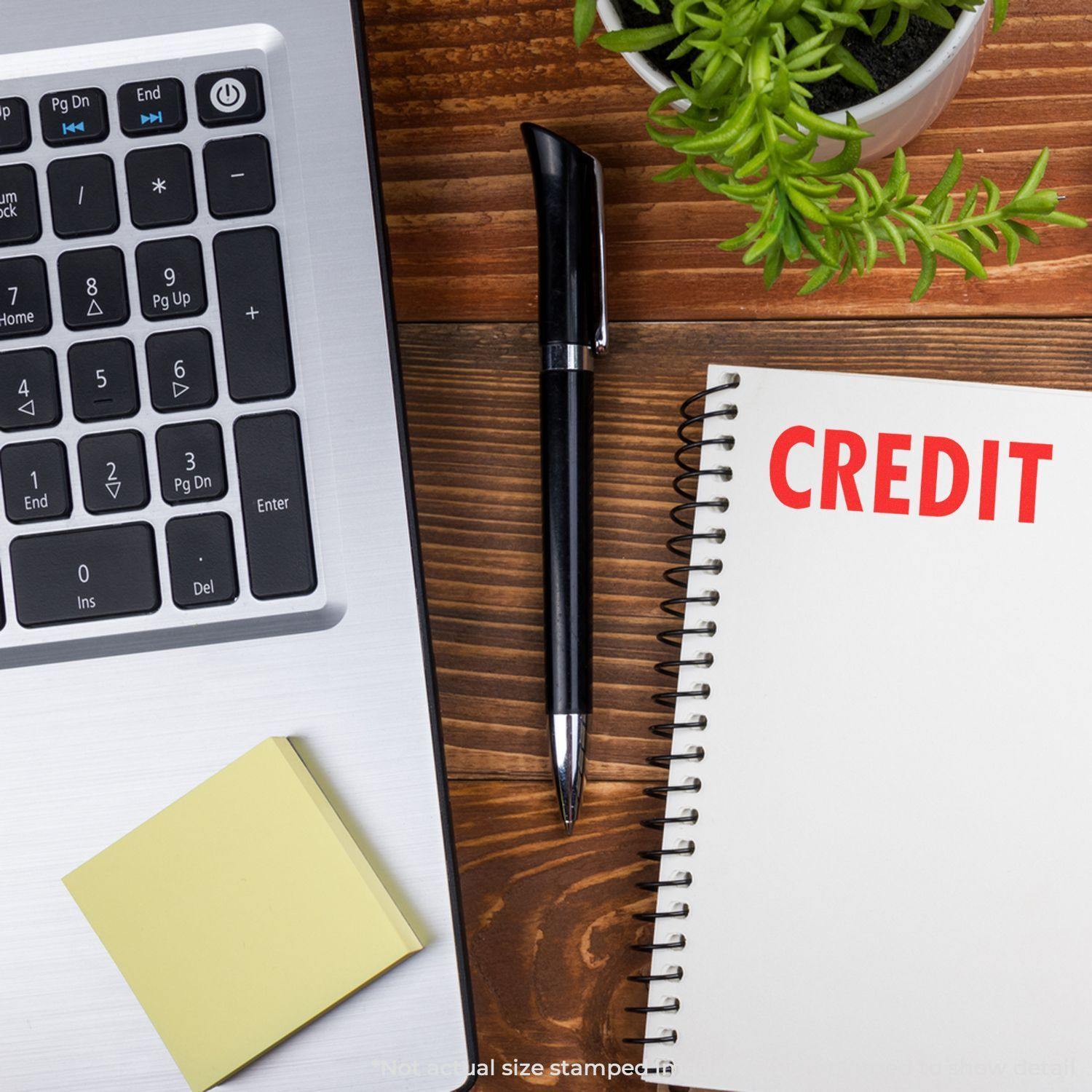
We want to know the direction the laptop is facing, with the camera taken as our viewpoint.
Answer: facing the viewer
